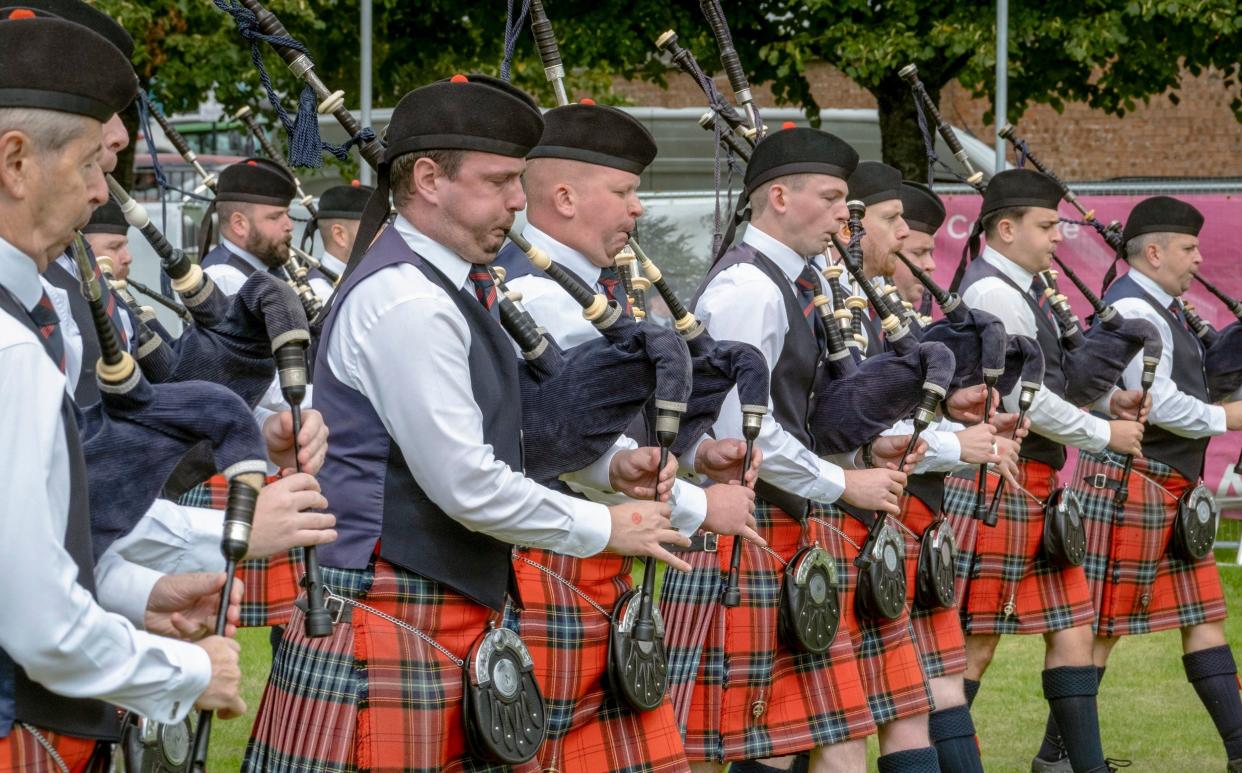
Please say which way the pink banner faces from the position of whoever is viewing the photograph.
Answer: facing the viewer

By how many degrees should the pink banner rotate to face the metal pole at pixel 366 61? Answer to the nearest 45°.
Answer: approximately 45° to its right
